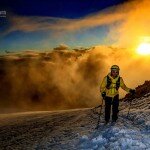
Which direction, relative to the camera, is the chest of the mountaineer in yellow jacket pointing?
toward the camera
